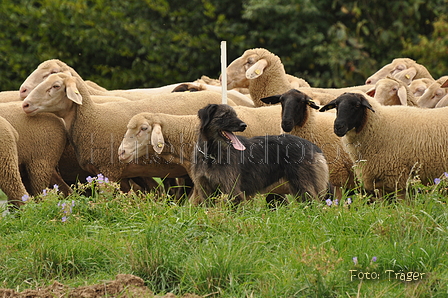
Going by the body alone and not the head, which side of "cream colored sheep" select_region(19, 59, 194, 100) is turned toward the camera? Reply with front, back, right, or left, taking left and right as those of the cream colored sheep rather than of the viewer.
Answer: left

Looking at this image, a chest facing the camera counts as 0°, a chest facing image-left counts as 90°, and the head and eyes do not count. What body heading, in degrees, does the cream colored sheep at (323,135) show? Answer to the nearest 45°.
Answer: approximately 45°

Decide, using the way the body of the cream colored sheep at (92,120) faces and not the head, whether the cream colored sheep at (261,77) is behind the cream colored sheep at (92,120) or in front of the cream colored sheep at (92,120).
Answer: behind

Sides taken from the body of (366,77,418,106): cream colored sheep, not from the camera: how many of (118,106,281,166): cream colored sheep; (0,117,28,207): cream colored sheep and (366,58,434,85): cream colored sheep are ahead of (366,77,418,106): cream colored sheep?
2

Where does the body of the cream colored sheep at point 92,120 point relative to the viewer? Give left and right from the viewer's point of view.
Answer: facing to the left of the viewer

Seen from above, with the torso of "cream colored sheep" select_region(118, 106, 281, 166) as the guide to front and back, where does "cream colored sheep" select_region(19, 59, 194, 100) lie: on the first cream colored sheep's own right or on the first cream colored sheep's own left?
on the first cream colored sheep's own right

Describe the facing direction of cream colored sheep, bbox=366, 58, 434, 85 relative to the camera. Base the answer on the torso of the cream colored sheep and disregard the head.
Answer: to the viewer's left

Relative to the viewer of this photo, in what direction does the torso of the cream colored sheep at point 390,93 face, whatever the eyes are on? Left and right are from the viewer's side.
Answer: facing the viewer and to the left of the viewer

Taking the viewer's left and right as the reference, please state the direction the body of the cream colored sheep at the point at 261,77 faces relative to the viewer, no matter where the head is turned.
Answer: facing to the left of the viewer

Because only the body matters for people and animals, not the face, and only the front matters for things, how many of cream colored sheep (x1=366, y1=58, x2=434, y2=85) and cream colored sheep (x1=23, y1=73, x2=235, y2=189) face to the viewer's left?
2

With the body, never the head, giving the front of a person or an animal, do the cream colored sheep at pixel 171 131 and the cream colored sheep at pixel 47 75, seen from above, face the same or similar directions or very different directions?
same or similar directions

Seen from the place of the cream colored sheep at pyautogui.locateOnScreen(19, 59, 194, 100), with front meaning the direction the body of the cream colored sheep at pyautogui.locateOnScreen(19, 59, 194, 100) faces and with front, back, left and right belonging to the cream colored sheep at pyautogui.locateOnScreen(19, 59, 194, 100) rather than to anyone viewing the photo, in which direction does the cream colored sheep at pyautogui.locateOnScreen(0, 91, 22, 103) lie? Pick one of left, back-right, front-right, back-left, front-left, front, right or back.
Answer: front

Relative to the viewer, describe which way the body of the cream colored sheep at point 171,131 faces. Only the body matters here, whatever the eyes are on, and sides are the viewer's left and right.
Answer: facing to the left of the viewer
